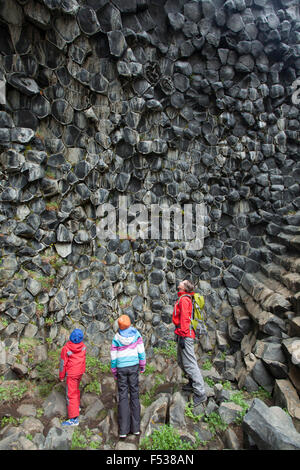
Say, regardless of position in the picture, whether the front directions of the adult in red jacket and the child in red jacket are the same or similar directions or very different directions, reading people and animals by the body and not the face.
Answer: same or similar directions

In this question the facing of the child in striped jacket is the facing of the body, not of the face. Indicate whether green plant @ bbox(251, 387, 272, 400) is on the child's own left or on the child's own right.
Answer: on the child's own right

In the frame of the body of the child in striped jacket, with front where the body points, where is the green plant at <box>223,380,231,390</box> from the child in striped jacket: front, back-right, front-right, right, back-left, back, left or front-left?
front-right

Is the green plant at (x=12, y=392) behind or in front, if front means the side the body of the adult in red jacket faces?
in front

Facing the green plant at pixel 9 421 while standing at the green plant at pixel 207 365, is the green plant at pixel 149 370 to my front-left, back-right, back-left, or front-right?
front-right

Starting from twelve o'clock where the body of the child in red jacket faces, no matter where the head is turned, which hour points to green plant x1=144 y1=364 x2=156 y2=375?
The green plant is roughly at 3 o'clock from the child in red jacket.

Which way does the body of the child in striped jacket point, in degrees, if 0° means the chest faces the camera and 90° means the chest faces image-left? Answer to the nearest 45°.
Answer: approximately 180°

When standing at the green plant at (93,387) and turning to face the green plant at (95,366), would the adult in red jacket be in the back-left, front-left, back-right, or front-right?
back-right

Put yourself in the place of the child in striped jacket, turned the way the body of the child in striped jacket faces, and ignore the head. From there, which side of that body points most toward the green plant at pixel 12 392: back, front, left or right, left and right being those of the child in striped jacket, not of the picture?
left

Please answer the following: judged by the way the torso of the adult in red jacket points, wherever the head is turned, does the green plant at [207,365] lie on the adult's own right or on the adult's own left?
on the adult's own right

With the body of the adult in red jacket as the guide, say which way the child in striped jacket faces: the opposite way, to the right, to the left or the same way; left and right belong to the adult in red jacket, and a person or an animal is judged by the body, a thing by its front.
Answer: to the right

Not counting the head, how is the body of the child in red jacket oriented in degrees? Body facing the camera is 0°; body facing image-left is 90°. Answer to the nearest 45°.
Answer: approximately 135°

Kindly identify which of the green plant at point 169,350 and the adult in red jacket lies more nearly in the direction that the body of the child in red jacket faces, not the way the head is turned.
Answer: the green plant

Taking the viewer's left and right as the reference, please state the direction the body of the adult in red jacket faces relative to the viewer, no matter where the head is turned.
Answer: facing to the left of the viewer
